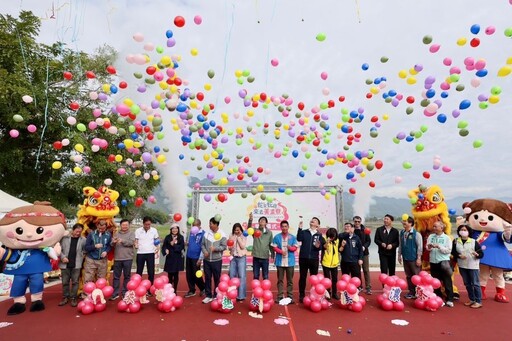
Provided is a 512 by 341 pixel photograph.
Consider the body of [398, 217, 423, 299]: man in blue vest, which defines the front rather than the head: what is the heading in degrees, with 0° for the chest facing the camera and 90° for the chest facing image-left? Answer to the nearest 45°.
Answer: approximately 45°

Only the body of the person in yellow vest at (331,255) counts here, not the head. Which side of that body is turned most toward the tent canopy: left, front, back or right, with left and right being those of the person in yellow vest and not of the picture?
right

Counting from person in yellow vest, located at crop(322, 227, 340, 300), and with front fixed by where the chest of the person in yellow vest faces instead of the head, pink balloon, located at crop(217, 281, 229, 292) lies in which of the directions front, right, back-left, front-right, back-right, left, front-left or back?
front-right

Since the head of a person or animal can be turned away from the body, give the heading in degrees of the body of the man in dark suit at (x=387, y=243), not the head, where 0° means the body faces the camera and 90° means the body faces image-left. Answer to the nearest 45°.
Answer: approximately 0°

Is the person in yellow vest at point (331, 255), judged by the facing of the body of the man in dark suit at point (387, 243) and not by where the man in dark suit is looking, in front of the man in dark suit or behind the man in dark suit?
in front

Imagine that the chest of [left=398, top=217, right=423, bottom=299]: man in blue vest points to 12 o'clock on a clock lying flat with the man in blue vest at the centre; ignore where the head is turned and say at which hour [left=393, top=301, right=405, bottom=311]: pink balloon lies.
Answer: The pink balloon is roughly at 11 o'clock from the man in blue vest.

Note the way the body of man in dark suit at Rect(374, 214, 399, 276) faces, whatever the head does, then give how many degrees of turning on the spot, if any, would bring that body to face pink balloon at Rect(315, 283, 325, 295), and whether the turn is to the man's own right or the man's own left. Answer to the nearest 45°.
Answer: approximately 45° to the man's own right

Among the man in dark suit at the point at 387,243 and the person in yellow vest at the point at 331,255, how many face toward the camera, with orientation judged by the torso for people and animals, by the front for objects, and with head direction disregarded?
2
